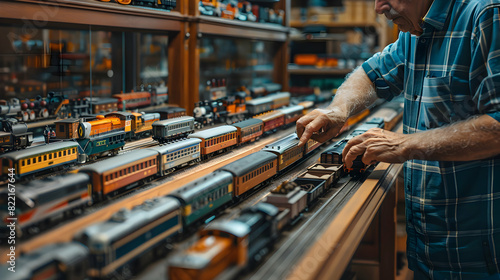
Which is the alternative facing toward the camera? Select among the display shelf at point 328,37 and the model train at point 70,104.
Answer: the display shelf

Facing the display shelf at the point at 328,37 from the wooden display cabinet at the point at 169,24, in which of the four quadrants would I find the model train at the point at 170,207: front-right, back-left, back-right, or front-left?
back-right

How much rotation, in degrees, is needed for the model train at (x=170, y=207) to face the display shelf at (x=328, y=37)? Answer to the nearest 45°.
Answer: approximately 135° to its right

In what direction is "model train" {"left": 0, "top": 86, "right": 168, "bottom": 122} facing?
to the viewer's left

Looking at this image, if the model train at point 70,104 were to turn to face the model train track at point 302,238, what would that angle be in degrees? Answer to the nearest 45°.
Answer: approximately 135° to its left

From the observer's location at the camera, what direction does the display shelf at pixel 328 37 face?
facing the viewer

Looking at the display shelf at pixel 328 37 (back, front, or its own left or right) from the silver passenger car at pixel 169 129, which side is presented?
front

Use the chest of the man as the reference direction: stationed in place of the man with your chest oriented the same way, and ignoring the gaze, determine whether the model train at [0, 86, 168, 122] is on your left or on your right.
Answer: on your right

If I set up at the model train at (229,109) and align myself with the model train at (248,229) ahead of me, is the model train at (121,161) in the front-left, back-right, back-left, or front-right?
front-right

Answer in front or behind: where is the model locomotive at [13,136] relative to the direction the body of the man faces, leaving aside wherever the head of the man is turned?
in front

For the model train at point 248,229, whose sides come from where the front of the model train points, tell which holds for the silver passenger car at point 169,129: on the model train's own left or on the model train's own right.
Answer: on the model train's own right

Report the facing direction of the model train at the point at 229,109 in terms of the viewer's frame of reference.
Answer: facing the viewer and to the left of the viewer

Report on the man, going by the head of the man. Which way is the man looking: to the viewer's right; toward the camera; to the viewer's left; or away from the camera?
to the viewer's left
